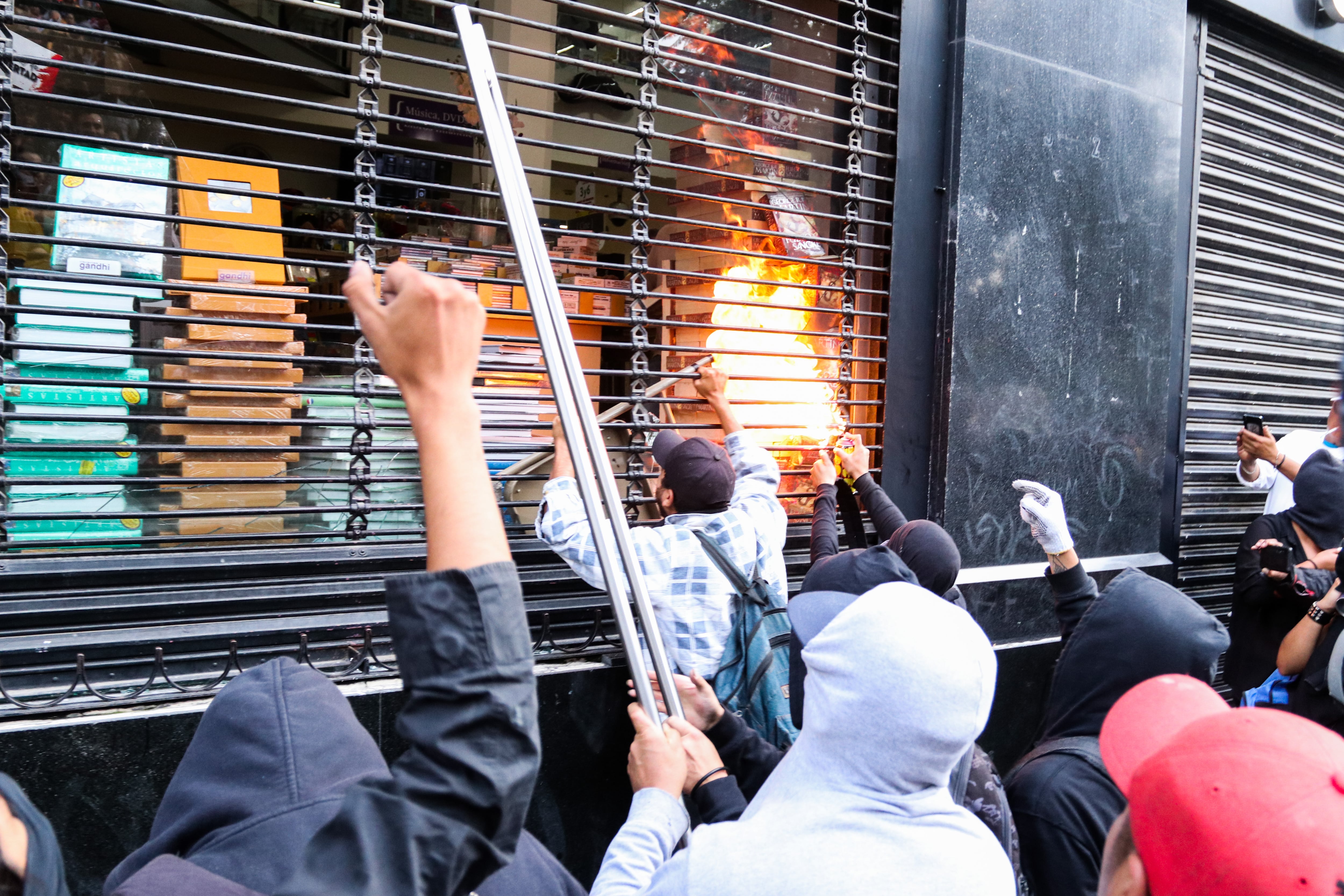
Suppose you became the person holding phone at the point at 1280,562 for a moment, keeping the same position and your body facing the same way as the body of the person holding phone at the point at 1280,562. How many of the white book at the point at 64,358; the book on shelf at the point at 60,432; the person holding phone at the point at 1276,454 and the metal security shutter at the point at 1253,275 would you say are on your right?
2

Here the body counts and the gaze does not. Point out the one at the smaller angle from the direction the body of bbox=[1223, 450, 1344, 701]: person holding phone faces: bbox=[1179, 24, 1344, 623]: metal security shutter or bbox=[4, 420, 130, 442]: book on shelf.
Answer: the book on shelf

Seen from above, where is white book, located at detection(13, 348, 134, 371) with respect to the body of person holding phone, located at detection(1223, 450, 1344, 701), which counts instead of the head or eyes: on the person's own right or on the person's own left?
on the person's own right

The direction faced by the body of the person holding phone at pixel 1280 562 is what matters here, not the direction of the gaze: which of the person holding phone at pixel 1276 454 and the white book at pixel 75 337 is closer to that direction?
the white book
